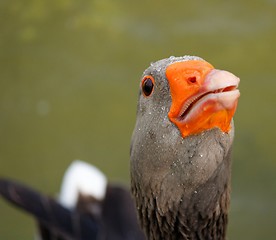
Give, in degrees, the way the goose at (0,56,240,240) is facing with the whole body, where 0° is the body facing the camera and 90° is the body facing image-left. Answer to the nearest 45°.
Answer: approximately 315°
